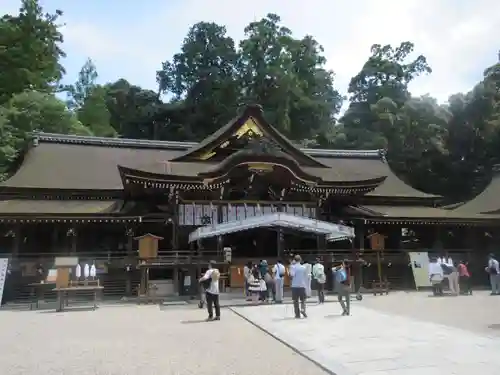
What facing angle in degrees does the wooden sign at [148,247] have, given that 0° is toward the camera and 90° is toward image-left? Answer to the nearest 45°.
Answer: approximately 0°

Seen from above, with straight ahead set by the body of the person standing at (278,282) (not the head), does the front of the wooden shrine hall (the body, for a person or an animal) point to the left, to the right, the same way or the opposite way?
the opposite way

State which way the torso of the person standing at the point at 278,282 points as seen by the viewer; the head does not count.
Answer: away from the camera

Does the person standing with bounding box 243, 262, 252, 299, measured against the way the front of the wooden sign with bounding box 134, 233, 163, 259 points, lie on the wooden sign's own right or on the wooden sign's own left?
on the wooden sign's own left

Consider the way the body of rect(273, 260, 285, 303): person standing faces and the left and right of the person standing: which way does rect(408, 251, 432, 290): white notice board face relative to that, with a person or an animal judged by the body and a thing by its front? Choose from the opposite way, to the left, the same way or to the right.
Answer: the opposite way

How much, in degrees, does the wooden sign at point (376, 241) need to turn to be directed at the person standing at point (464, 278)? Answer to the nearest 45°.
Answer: approximately 90° to its left

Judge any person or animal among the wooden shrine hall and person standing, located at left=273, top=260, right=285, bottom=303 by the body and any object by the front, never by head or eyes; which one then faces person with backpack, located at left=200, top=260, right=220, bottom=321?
the wooden shrine hall

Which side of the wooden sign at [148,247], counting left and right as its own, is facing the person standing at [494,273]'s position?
left

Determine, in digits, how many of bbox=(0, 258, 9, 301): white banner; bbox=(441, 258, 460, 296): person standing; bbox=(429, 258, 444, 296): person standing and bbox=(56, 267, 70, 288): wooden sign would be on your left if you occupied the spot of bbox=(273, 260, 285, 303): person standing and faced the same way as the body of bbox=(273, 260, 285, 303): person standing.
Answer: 2
